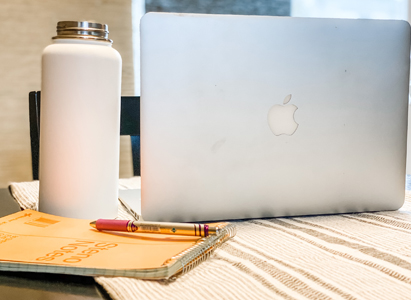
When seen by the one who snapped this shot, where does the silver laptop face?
facing away from the viewer
